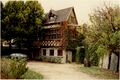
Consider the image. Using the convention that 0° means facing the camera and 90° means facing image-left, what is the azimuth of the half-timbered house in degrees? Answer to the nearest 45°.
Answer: approximately 45°

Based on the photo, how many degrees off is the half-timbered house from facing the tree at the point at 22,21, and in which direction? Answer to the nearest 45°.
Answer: approximately 45° to its right

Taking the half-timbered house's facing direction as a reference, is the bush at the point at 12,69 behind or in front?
in front
